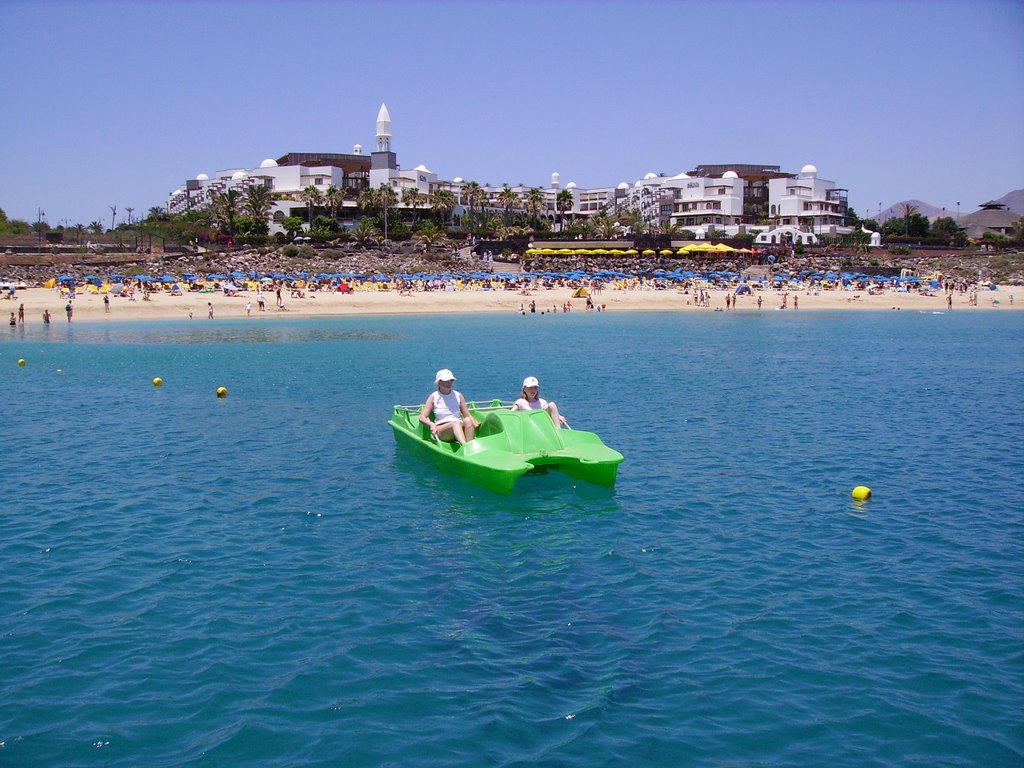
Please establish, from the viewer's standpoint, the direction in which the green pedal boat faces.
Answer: facing the viewer and to the right of the viewer
